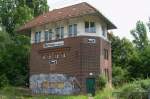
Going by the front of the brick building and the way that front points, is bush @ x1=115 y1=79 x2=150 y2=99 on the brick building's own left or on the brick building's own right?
on the brick building's own left

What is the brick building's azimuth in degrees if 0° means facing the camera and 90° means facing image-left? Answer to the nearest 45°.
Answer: approximately 45°
